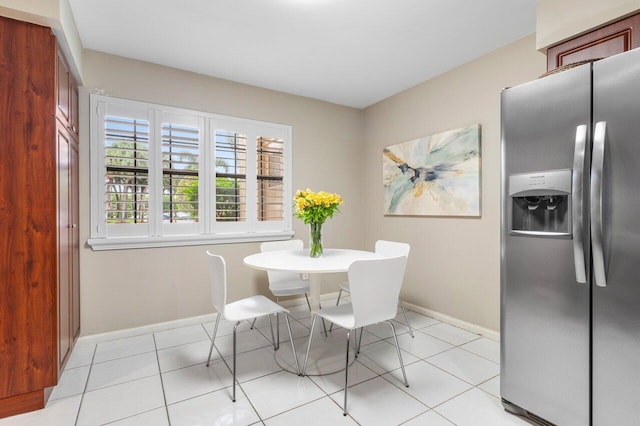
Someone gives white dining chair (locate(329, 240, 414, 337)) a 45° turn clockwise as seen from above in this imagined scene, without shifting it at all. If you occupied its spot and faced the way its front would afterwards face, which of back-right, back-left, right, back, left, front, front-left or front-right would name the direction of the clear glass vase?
front-left

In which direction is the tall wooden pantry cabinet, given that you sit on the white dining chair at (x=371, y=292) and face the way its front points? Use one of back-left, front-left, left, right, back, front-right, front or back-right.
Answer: front-left

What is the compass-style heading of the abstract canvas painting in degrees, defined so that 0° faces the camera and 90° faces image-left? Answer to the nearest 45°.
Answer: approximately 45°

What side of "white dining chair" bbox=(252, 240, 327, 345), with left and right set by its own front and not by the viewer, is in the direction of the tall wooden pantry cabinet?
right

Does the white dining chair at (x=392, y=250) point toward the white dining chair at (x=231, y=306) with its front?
yes

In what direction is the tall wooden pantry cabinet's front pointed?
to the viewer's right

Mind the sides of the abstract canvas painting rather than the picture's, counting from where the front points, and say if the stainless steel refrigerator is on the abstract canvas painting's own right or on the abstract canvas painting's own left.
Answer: on the abstract canvas painting's own left

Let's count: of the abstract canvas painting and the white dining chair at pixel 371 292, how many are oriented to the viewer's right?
0

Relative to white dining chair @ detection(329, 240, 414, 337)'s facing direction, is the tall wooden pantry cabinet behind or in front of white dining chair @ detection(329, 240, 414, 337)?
in front

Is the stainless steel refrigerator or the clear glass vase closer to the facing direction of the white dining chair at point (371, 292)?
the clear glass vase
